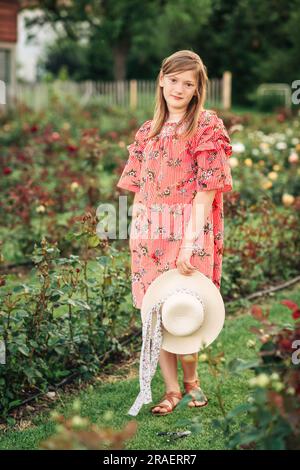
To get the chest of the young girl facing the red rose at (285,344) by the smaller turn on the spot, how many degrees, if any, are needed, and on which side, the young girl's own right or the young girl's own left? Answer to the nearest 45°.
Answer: approximately 45° to the young girl's own left

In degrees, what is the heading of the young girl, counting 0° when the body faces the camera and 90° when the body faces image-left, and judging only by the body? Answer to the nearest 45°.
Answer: approximately 45°
